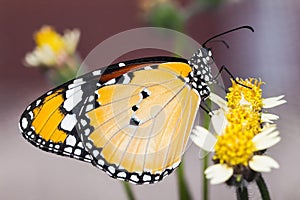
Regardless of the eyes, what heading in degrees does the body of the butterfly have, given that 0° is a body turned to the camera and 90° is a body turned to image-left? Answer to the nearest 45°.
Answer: approximately 270°
